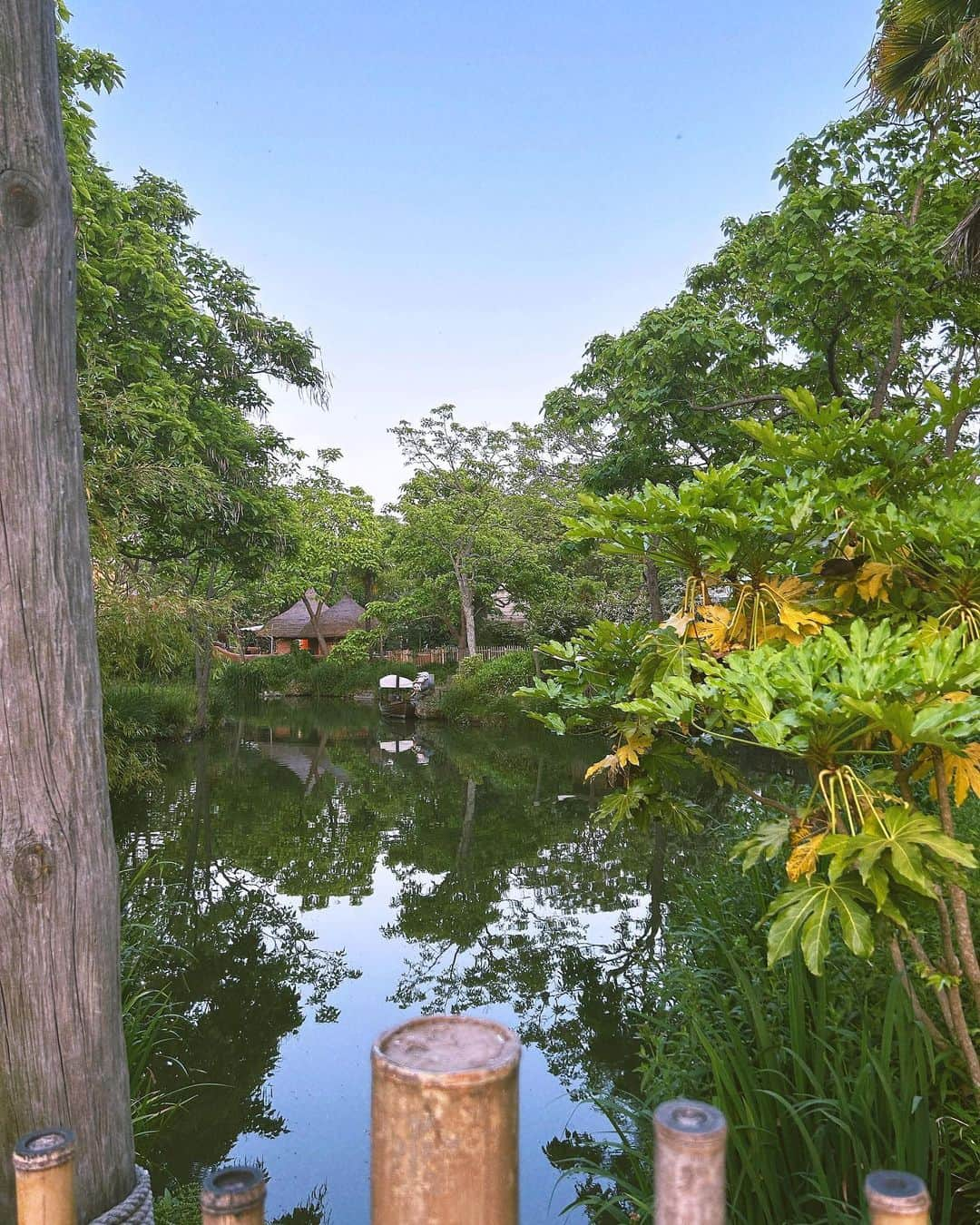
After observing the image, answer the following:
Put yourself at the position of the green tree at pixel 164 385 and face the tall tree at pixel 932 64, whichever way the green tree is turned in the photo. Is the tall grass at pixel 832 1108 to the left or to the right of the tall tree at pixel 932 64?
right

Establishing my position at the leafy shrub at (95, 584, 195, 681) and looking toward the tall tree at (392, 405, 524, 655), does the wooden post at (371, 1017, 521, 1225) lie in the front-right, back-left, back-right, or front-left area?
back-right
